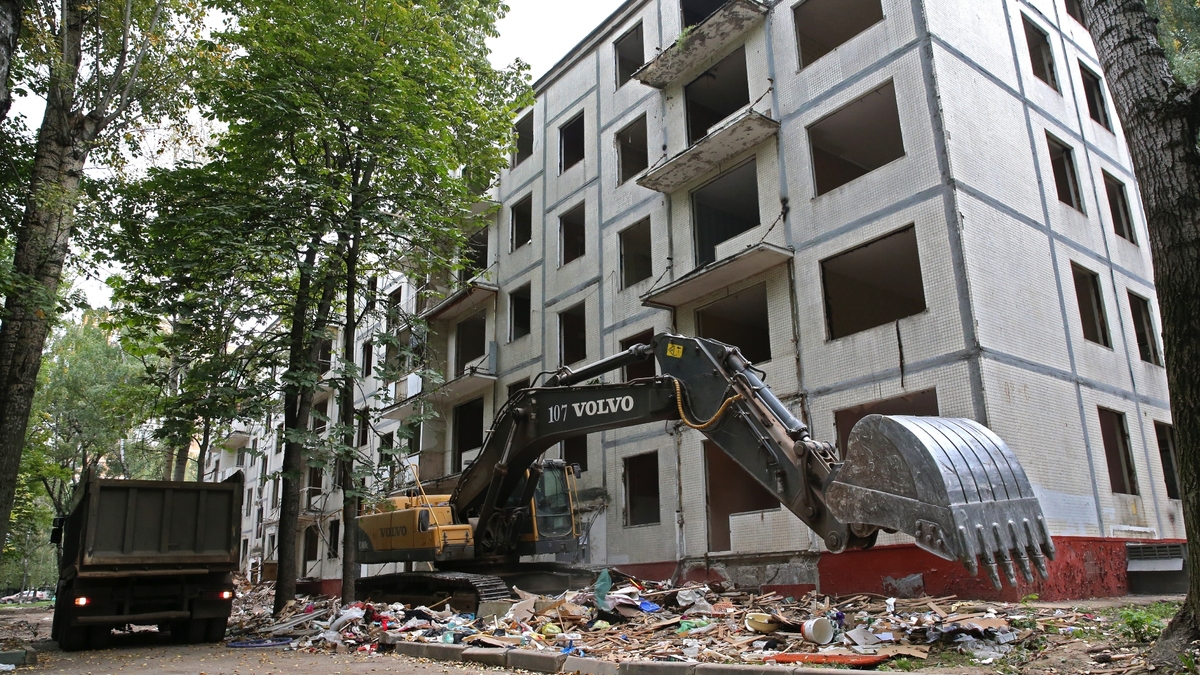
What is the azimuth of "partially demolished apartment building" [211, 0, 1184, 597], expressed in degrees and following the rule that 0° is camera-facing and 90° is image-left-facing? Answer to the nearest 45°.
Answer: approximately 45°

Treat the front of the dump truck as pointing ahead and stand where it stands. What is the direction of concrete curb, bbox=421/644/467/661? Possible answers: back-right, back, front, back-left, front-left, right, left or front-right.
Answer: back-right

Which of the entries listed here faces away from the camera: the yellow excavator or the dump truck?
the dump truck

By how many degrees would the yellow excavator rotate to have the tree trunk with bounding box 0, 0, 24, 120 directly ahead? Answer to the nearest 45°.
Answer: approximately 135° to its right

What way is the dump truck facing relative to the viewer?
away from the camera

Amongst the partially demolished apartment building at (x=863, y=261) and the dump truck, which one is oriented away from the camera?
the dump truck

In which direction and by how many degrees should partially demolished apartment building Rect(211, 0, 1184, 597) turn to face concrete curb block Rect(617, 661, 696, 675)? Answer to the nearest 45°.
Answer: approximately 45° to its left

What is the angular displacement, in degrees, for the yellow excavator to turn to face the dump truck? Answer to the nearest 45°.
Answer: approximately 135° to its right

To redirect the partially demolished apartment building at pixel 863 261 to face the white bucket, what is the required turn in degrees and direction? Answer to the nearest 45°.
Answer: approximately 45° to its left

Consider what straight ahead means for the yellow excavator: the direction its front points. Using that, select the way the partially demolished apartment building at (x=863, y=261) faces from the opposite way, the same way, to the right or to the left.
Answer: to the right

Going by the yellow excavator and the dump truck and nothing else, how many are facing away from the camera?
1

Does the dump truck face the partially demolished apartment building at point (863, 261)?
no

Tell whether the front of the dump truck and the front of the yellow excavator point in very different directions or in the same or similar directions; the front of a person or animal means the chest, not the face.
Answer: very different directions

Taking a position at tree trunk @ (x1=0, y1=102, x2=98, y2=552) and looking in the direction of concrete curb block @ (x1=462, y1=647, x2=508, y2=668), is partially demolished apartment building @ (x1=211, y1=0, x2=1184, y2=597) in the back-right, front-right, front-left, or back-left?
front-left

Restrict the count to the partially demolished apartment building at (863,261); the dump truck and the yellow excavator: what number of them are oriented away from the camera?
1

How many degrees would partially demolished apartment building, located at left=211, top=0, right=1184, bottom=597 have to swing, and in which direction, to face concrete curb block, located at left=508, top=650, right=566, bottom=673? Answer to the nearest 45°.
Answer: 0° — it already faces it

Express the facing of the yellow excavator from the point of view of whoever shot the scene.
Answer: facing the viewer and to the right of the viewer

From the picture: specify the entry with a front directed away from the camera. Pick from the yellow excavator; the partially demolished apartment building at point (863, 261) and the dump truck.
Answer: the dump truck
